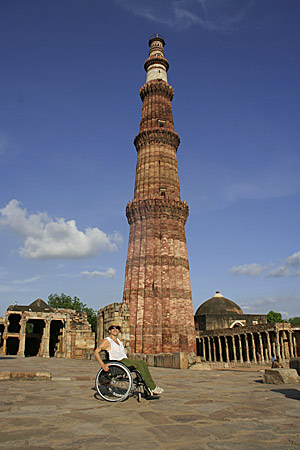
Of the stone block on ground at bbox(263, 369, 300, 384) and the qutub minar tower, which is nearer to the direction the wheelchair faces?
the stone block on ground

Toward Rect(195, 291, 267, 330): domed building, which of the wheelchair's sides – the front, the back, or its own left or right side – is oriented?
left

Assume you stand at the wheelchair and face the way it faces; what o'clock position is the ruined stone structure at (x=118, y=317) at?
The ruined stone structure is roughly at 9 o'clock from the wheelchair.

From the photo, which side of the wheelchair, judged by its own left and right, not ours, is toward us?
right

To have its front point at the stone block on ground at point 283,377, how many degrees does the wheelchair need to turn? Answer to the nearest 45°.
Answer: approximately 45° to its left

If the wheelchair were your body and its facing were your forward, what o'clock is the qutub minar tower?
The qutub minar tower is roughly at 9 o'clock from the wheelchair.

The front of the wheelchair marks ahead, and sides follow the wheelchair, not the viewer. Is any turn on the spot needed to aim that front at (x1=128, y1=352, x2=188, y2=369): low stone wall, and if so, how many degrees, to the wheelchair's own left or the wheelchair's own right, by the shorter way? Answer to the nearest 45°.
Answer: approximately 90° to the wheelchair's own left

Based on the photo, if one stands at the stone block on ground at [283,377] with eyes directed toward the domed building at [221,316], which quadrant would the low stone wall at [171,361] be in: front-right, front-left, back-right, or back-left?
front-left

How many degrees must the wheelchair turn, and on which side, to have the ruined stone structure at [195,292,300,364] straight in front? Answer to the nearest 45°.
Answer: approximately 90° to its left
